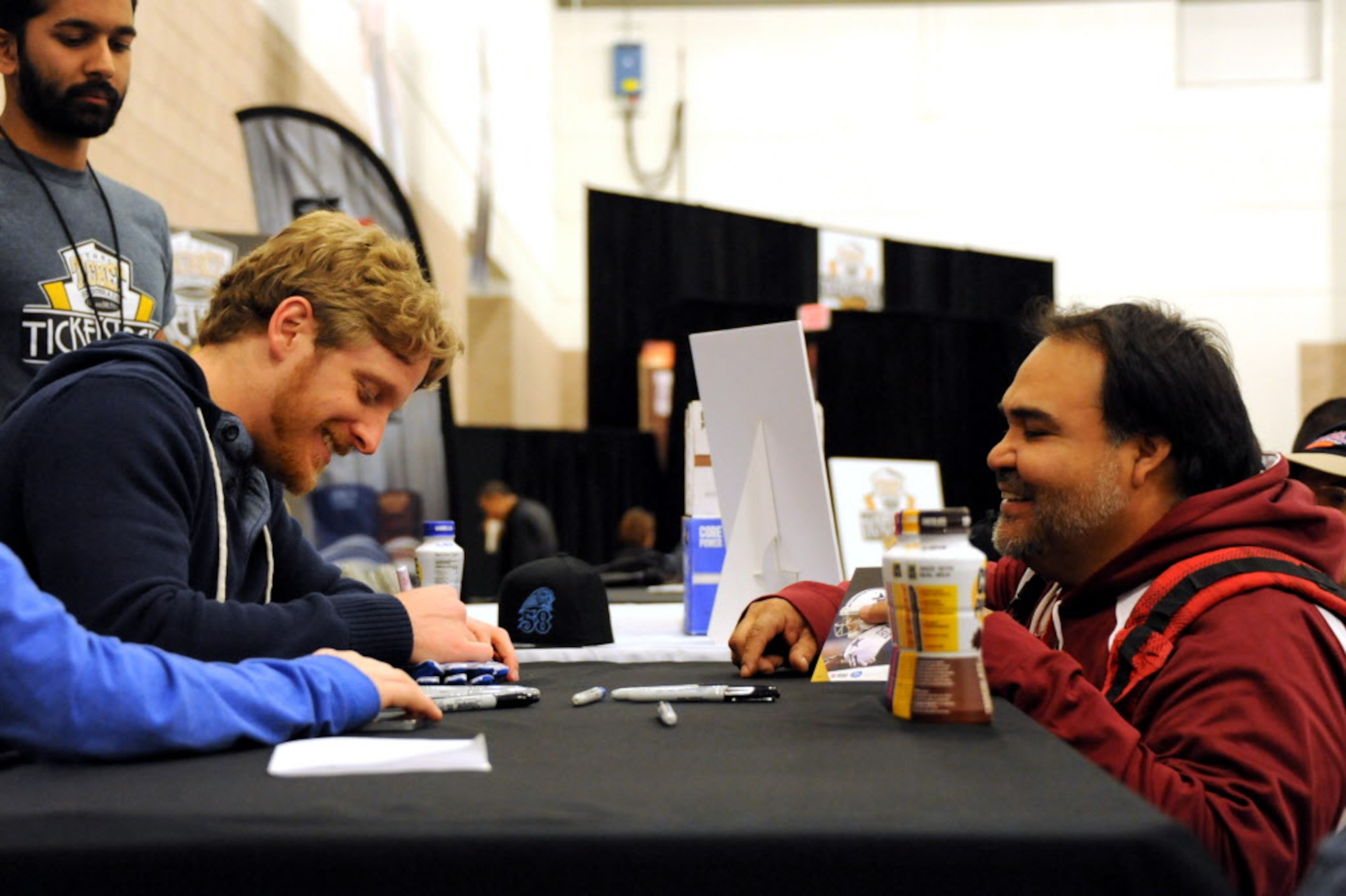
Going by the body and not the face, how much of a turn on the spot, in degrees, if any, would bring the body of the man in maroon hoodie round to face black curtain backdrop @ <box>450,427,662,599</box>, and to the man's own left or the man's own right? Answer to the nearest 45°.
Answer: approximately 45° to the man's own right

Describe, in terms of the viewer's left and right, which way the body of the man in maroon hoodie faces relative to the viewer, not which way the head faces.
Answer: facing to the left of the viewer

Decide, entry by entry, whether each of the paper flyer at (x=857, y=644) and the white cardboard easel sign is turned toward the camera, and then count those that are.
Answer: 1

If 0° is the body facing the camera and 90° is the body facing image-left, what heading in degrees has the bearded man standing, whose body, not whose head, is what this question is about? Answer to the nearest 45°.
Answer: approximately 315°

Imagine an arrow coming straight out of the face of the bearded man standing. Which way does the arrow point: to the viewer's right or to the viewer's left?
to the viewer's right
